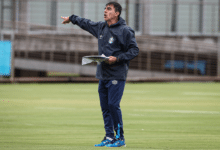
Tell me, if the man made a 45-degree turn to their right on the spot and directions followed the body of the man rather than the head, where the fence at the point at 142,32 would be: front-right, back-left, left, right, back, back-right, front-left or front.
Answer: right

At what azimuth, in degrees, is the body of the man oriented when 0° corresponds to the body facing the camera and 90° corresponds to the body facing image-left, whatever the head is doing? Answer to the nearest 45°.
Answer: approximately 45°

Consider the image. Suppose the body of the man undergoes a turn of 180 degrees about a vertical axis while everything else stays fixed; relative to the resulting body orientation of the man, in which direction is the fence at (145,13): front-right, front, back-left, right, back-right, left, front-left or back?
front-left

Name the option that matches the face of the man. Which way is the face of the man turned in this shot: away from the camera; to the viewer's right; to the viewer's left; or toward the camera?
to the viewer's left
